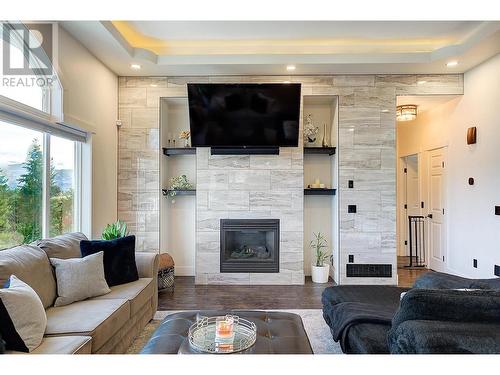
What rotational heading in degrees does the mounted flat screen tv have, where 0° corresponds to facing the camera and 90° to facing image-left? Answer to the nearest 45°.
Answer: approximately 0°

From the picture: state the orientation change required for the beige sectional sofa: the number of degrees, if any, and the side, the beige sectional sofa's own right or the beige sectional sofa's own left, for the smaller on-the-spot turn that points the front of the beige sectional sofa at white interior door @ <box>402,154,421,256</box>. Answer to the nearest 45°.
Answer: approximately 45° to the beige sectional sofa's own left

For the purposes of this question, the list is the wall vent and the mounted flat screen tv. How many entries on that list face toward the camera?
2

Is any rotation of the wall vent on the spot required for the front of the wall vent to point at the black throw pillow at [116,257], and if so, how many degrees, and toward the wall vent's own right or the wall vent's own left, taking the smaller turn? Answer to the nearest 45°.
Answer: approximately 45° to the wall vent's own right

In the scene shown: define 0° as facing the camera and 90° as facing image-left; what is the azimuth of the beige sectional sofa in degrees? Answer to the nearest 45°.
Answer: approximately 315°

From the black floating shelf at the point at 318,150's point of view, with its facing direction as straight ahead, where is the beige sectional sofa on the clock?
The beige sectional sofa is roughly at 1 o'clock from the black floating shelf.
